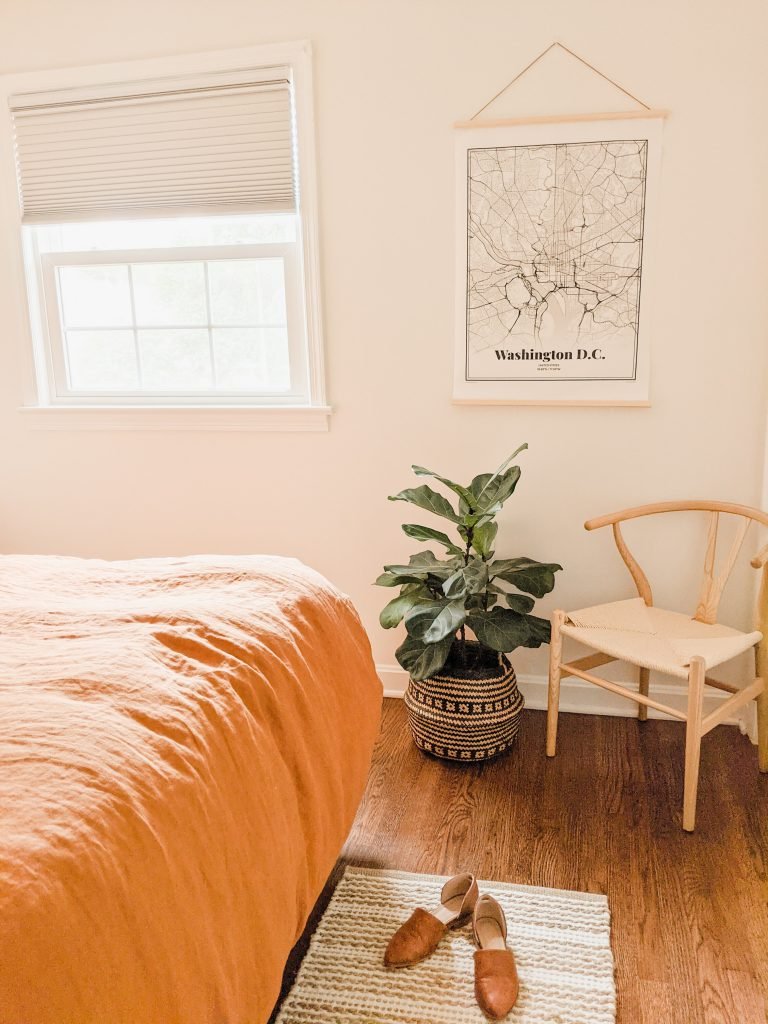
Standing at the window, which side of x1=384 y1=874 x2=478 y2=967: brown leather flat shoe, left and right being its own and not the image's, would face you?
right

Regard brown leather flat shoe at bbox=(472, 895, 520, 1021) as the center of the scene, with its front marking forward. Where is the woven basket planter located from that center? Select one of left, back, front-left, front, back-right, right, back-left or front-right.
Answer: back

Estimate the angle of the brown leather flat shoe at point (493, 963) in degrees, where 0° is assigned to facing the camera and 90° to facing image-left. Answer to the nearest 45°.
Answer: approximately 0°

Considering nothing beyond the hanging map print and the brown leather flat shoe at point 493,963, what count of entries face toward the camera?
2

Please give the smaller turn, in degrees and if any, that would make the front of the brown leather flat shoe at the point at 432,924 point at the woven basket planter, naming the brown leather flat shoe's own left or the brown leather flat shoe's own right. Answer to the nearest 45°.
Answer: approximately 135° to the brown leather flat shoe's own right

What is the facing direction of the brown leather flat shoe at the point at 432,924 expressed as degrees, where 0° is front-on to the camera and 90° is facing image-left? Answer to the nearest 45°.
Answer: approximately 45°
